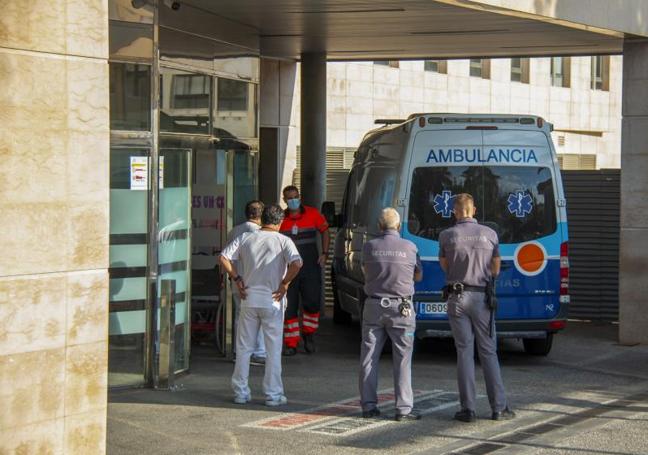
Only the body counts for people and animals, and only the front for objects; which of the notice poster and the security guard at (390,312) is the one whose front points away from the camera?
the security guard

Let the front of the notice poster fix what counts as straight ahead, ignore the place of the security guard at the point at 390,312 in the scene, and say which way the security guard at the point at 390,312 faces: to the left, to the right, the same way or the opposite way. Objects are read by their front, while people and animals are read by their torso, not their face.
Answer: the opposite way

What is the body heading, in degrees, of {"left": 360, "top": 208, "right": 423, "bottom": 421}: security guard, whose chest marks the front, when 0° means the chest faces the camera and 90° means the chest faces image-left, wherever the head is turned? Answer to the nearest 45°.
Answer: approximately 180°

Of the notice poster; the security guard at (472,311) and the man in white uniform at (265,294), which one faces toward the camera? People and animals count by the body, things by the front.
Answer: the notice poster

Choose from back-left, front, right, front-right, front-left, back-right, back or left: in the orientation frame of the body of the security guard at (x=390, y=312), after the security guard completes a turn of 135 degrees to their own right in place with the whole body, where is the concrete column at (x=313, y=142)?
back-left

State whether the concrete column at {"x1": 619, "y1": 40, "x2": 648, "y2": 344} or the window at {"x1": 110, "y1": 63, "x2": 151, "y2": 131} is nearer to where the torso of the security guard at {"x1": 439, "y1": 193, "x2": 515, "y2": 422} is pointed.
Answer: the concrete column

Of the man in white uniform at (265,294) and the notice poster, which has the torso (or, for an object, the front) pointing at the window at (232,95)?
the man in white uniform

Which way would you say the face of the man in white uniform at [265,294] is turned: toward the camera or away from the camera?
away from the camera

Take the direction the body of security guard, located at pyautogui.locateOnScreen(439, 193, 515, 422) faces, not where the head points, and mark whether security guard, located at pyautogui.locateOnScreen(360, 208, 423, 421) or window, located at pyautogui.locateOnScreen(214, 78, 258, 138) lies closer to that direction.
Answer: the window

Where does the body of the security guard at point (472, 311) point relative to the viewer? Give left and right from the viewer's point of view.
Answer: facing away from the viewer

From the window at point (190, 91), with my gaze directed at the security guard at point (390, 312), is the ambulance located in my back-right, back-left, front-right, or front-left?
front-left

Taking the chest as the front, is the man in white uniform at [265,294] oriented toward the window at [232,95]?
yes

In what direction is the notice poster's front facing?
toward the camera

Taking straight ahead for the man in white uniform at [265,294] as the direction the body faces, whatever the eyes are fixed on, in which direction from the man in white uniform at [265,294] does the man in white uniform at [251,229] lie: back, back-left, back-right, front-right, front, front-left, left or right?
front

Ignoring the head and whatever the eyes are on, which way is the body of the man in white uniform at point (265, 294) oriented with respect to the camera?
away from the camera

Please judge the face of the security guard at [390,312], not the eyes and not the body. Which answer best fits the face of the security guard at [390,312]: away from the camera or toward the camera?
away from the camera

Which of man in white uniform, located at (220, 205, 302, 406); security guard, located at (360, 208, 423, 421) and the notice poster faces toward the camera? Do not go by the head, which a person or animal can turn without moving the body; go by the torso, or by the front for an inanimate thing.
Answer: the notice poster
